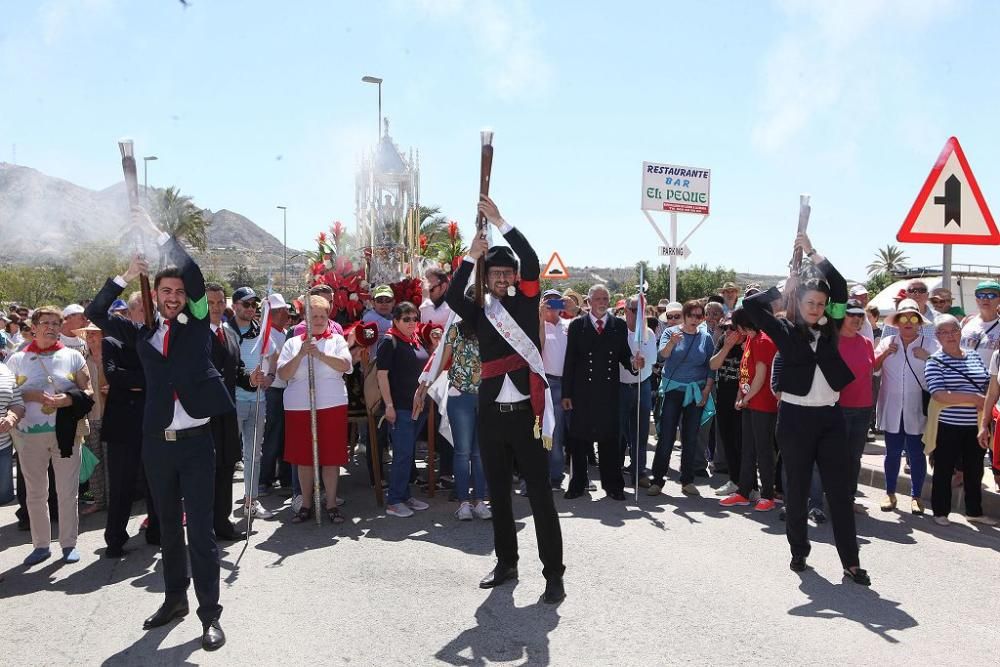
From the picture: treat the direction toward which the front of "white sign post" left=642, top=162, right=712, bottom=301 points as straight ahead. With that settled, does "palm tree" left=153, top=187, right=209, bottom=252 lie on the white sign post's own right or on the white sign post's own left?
on the white sign post's own right

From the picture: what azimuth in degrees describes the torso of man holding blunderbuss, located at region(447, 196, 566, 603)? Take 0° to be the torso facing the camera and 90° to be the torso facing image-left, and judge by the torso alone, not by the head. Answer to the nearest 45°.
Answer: approximately 0°

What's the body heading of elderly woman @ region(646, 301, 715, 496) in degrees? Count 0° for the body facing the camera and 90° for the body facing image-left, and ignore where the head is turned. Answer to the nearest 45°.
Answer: approximately 0°

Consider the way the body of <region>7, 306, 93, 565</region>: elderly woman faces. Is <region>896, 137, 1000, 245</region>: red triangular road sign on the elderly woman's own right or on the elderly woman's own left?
on the elderly woman's own left

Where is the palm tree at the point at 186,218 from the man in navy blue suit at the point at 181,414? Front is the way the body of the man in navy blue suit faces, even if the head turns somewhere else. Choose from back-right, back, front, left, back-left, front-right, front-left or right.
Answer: back

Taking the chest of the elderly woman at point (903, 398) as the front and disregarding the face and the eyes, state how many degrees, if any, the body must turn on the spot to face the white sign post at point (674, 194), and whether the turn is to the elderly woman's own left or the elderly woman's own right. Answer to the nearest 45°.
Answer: approximately 135° to the elderly woman's own right
